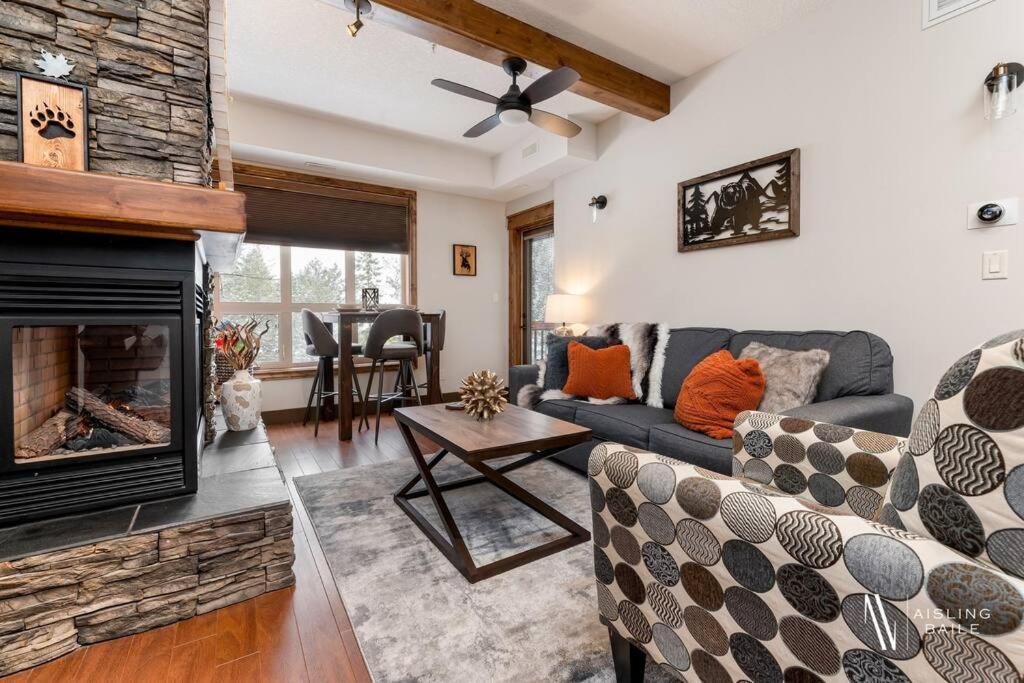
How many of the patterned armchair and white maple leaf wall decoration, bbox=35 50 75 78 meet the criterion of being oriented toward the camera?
1

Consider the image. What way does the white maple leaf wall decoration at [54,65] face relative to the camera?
toward the camera

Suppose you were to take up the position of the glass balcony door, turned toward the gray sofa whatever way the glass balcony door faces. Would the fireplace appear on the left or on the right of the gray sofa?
right

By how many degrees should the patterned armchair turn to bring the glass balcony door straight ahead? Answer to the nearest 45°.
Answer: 0° — it already faces it

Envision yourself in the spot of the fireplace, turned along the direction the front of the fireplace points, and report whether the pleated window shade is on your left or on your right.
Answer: on your left

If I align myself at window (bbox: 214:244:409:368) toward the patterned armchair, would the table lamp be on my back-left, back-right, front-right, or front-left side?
front-left

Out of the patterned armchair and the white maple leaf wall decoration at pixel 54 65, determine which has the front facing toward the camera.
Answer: the white maple leaf wall decoration

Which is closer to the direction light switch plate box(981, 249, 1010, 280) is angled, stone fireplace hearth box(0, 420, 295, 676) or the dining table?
the stone fireplace hearth

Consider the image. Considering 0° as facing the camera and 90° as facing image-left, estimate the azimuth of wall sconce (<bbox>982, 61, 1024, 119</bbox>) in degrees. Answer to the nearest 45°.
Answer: approximately 45°

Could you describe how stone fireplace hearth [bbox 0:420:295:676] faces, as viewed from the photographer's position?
facing the viewer and to the right of the viewer

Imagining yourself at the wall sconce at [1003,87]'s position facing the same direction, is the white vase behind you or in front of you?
in front

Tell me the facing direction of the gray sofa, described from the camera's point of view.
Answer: facing the viewer and to the left of the viewer

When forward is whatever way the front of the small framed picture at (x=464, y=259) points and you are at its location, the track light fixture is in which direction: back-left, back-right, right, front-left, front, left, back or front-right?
front-right

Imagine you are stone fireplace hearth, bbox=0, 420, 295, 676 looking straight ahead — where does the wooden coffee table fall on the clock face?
The wooden coffee table is roughly at 9 o'clock from the stone fireplace hearth.
